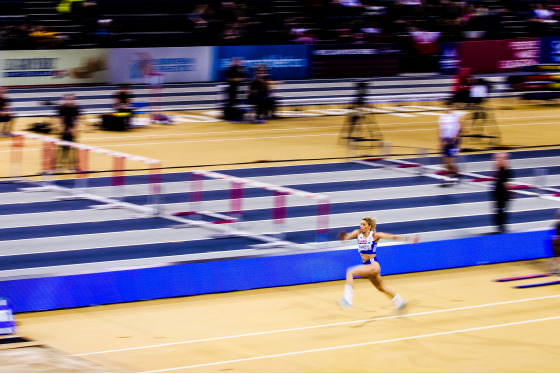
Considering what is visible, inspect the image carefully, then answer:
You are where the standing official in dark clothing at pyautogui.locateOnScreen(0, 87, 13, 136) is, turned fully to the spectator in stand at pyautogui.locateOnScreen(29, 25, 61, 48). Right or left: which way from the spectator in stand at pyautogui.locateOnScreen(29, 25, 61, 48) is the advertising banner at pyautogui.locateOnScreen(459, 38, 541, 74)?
right

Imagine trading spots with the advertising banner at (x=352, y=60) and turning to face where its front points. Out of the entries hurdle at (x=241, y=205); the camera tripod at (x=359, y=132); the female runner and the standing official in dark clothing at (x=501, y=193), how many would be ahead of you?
4

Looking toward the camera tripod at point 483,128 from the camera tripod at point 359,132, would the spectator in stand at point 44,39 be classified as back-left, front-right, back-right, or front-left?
back-left

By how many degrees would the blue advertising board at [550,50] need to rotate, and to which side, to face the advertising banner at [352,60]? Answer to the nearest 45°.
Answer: approximately 45° to its right

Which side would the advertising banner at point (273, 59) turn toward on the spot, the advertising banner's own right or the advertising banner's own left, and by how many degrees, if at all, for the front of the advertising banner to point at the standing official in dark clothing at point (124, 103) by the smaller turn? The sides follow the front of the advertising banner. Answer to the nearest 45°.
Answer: approximately 45° to the advertising banner's own right

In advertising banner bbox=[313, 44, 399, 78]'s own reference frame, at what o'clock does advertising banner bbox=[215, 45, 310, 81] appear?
advertising banner bbox=[215, 45, 310, 81] is roughly at 2 o'clock from advertising banner bbox=[313, 44, 399, 78].

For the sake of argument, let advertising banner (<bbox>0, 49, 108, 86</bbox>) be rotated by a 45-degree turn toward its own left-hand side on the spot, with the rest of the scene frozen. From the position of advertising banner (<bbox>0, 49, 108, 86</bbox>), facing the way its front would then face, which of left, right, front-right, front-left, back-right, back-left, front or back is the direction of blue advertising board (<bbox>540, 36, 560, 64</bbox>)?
front-left
